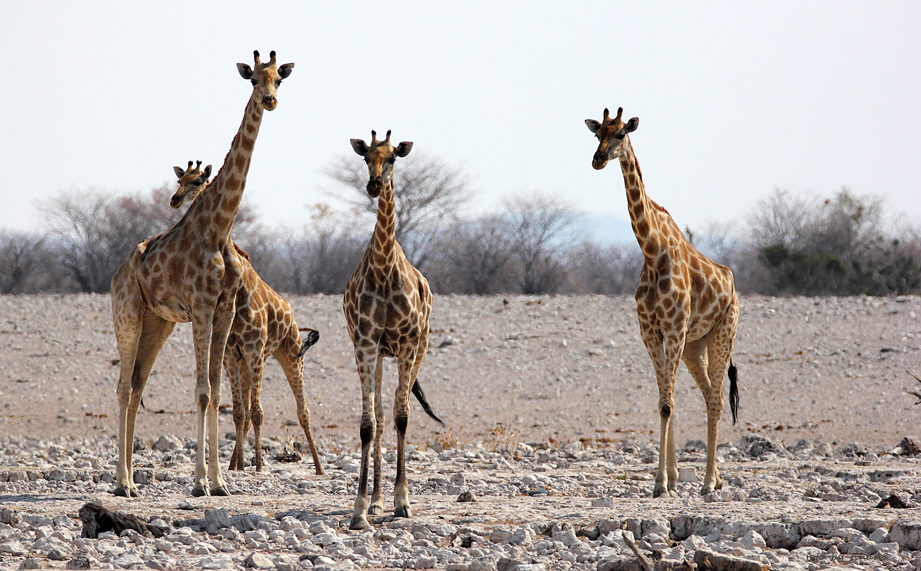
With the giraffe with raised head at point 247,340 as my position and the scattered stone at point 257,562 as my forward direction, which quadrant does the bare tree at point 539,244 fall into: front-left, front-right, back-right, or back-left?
back-left

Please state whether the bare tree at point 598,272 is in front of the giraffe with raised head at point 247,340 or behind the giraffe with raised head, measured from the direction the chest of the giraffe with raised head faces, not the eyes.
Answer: behind

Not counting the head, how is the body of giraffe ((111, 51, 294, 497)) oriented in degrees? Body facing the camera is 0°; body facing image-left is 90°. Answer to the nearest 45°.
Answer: approximately 315°

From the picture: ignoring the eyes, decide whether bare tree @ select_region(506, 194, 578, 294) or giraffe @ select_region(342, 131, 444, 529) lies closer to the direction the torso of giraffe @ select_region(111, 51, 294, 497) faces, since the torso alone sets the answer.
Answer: the giraffe

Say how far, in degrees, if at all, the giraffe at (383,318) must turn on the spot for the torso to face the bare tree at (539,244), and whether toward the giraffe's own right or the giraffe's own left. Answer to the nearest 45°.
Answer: approximately 180°

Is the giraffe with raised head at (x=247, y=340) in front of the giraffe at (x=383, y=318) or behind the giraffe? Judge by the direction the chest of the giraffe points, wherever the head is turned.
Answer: behind

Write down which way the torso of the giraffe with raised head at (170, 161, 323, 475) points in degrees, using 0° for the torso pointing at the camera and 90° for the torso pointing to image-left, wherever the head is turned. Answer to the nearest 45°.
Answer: approximately 45°

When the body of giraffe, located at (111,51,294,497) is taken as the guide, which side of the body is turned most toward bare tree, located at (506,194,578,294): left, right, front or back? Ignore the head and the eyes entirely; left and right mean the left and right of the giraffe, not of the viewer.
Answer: left

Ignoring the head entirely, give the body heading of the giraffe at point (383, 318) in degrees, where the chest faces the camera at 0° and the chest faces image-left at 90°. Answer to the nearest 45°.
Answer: approximately 0°

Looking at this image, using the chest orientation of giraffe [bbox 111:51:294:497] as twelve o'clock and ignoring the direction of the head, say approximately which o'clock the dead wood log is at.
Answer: The dead wood log is roughly at 2 o'clock from the giraffe.
